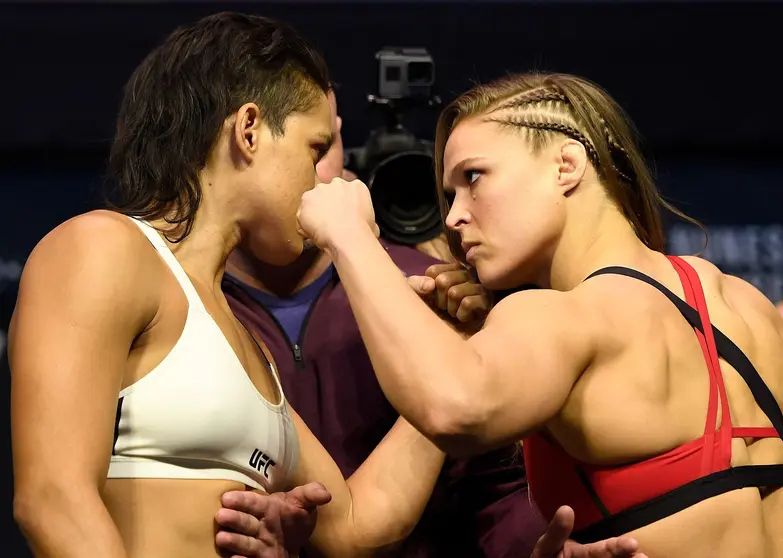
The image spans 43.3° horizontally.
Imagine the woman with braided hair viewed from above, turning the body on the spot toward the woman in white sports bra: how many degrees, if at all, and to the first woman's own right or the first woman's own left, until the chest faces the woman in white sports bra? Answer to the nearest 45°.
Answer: approximately 45° to the first woman's own left

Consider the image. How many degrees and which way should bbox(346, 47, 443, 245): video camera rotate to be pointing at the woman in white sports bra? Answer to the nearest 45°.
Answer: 0° — it already faces them

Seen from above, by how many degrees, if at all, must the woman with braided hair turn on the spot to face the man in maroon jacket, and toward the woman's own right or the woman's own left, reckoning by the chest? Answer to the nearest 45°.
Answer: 0° — they already face them

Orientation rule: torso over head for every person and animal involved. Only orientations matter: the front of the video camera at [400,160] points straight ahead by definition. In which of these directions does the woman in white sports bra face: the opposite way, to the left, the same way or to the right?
to the left

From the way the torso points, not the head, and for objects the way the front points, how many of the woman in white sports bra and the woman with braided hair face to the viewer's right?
1

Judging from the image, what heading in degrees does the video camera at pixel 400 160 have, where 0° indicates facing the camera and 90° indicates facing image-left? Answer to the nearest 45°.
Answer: approximately 0°

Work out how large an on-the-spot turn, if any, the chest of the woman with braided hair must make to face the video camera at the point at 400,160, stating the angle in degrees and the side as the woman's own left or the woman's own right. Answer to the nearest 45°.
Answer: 0° — they already face it

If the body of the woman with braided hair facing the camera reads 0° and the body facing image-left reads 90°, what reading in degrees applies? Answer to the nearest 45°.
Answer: approximately 135°

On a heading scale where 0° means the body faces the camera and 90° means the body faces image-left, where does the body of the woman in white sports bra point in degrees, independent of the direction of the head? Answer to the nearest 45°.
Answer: approximately 270°

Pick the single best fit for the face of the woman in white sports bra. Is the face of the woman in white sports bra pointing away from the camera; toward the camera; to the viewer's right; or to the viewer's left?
to the viewer's right
